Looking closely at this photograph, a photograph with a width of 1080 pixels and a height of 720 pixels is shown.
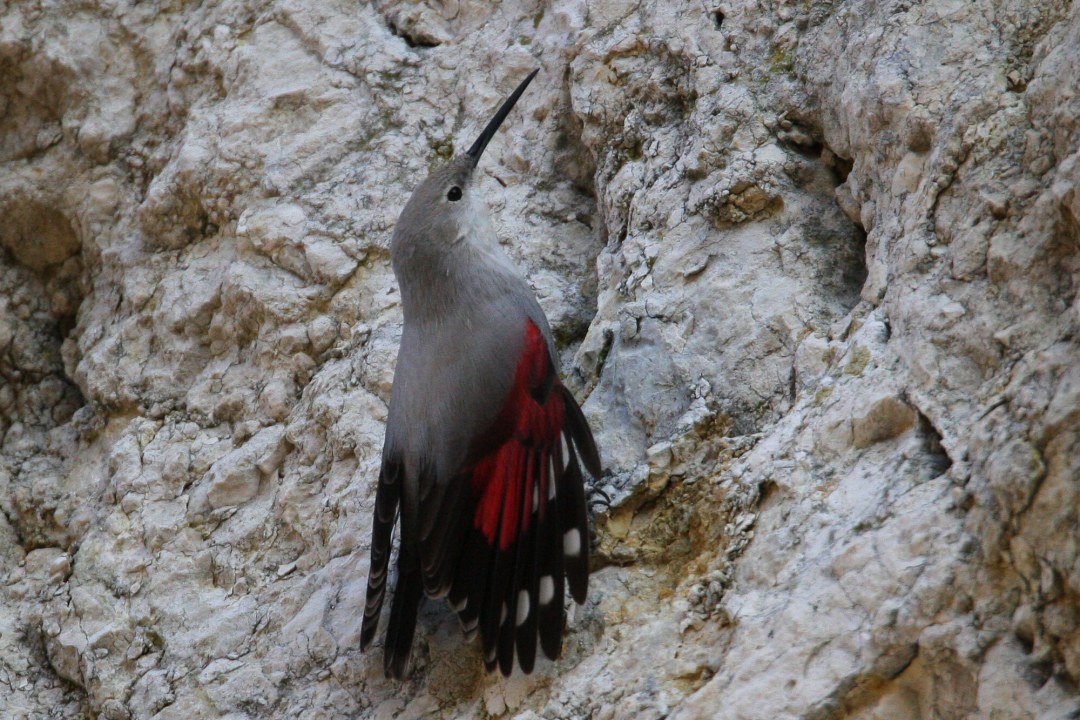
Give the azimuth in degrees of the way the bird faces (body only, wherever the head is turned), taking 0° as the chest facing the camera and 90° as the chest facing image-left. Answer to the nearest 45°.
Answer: approximately 225°
